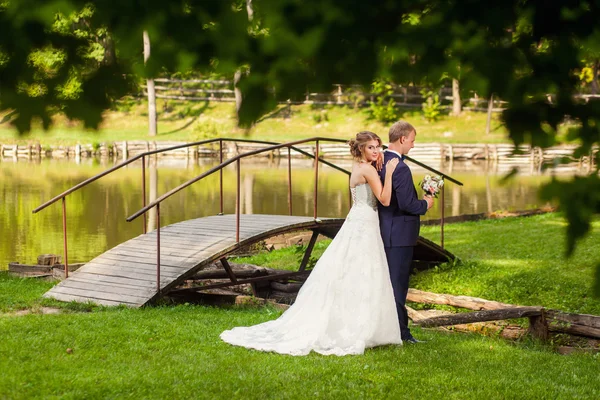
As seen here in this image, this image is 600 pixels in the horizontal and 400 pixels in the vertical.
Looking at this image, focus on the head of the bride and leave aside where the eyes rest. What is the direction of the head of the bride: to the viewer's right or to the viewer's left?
to the viewer's right

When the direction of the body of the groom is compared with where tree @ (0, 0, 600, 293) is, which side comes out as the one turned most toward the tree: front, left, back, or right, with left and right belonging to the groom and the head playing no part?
right

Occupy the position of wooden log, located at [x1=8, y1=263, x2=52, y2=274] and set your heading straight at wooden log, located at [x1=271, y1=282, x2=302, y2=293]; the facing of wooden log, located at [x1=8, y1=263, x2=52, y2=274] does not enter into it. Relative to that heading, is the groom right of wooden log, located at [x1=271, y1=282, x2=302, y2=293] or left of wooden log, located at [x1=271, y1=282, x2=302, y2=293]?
right
